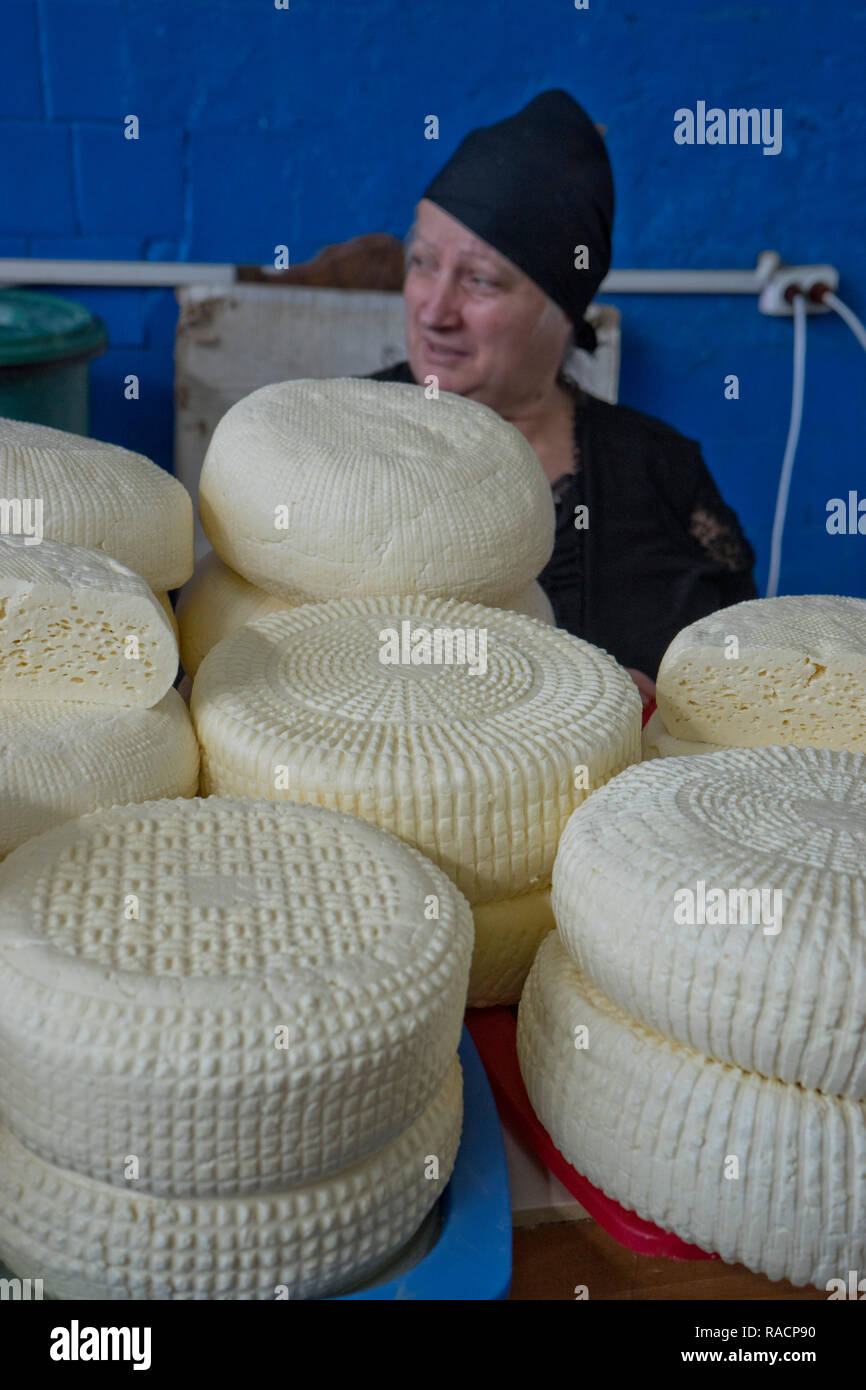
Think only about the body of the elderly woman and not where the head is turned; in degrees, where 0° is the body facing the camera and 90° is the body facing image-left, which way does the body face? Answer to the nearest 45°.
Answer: approximately 45°

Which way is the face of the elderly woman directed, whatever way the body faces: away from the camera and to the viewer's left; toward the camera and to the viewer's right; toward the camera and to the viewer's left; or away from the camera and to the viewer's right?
toward the camera and to the viewer's left

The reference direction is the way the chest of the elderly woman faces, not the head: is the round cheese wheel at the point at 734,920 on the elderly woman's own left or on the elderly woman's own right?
on the elderly woman's own left

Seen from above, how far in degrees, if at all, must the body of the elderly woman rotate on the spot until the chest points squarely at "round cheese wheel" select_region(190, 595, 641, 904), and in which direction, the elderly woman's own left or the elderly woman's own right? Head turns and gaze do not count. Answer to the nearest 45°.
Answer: approximately 45° to the elderly woman's own left

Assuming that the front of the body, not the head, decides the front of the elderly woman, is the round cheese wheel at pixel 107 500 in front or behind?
in front

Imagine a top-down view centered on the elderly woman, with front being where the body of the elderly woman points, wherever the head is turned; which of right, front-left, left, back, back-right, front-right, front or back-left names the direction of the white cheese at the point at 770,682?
front-left

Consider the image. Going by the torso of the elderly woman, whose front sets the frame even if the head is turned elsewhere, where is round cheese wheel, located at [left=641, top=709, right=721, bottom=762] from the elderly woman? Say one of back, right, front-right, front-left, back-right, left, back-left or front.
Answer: front-left

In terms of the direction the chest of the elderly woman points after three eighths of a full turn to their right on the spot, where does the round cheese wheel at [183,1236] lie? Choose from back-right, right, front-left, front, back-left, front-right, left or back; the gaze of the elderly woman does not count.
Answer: back
